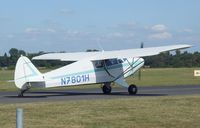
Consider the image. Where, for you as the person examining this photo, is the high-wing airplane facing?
facing away from the viewer and to the right of the viewer
